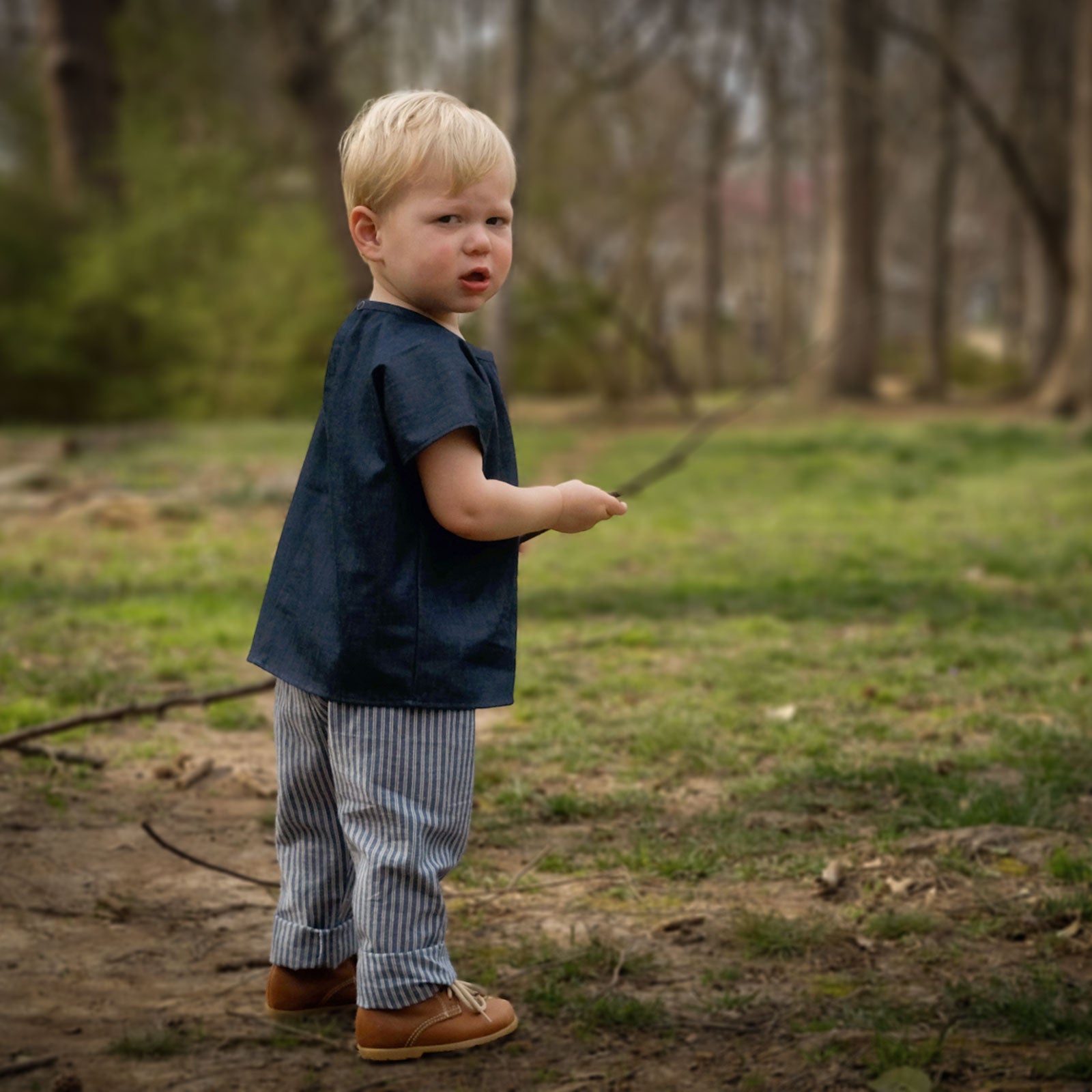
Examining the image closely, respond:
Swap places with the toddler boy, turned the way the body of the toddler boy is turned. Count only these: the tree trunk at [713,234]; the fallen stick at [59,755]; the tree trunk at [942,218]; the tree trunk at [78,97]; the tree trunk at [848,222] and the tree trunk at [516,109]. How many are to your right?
0

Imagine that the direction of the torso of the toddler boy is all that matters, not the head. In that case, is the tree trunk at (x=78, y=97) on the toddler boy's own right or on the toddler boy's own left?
on the toddler boy's own left

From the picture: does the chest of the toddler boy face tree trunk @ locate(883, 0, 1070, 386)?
no

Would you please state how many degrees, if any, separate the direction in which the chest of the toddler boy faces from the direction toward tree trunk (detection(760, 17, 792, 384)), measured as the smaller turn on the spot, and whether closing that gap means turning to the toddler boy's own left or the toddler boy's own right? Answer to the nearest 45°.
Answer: approximately 90° to the toddler boy's own left

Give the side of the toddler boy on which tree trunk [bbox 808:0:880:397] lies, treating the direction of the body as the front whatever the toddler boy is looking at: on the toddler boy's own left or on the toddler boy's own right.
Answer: on the toddler boy's own left

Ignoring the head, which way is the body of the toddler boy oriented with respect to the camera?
to the viewer's right

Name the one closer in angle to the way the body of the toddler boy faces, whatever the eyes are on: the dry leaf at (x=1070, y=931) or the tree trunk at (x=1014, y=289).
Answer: the dry leaf

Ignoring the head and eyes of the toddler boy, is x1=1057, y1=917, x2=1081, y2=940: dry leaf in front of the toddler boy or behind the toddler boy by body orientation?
in front

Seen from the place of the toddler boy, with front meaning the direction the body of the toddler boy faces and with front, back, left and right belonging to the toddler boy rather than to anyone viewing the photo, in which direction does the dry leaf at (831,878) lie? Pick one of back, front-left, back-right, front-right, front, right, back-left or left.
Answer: front-left

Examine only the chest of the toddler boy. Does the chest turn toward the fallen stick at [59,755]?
no

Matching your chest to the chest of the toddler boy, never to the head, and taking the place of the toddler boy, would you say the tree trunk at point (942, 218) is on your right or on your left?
on your left
